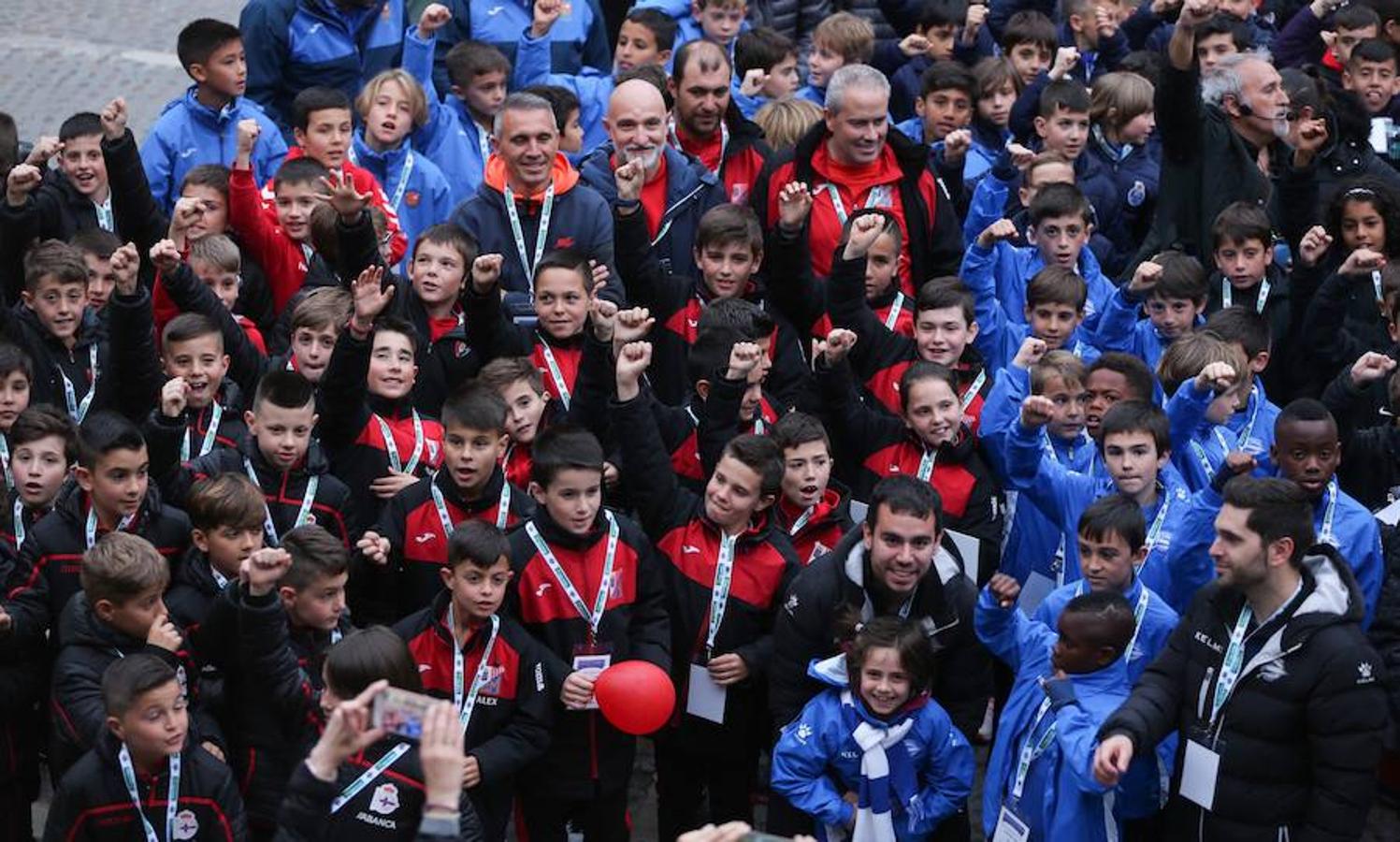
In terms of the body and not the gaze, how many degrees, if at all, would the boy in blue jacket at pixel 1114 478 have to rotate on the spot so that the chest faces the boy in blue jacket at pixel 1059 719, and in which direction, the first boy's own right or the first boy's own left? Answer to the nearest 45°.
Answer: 0° — they already face them

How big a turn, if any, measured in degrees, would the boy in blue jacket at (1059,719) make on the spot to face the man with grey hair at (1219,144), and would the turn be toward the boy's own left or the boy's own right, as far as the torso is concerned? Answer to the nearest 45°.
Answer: approximately 135° to the boy's own right

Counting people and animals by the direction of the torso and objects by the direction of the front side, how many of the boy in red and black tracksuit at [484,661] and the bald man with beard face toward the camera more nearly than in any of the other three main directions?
2

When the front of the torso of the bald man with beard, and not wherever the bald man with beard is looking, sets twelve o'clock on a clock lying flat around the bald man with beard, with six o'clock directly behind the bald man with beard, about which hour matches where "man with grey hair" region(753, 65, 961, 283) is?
The man with grey hair is roughly at 9 o'clock from the bald man with beard.

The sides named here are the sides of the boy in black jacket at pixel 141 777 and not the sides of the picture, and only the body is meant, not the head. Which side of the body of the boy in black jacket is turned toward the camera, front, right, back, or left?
front

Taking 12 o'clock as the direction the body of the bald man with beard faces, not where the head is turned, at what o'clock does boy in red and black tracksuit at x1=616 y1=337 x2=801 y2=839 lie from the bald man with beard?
The boy in red and black tracksuit is roughly at 12 o'clock from the bald man with beard.

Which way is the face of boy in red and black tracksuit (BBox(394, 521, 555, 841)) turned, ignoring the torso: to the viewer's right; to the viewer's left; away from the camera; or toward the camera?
toward the camera

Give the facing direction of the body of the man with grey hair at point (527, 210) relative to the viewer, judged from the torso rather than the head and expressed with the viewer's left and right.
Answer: facing the viewer

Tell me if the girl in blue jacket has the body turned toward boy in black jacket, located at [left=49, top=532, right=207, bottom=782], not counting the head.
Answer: no

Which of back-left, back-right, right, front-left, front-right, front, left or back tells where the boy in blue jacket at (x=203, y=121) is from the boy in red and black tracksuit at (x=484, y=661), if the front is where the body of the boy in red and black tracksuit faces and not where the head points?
back

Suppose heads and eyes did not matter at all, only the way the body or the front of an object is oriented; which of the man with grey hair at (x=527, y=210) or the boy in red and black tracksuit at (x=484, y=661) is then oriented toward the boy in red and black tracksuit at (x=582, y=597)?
the man with grey hair

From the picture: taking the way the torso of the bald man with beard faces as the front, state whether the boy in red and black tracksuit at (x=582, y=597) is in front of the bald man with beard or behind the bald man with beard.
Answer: in front

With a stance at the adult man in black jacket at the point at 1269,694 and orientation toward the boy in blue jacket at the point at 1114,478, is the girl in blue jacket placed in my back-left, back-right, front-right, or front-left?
front-left

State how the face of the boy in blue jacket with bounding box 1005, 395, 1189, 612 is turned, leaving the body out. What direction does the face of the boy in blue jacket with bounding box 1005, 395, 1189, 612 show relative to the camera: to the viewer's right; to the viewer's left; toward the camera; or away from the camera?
toward the camera

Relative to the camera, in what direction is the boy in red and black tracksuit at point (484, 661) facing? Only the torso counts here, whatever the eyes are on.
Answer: toward the camera

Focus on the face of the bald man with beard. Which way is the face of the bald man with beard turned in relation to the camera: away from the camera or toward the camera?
toward the camera

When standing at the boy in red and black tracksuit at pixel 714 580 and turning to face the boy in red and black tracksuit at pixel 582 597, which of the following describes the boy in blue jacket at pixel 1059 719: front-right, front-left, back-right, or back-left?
back-left
